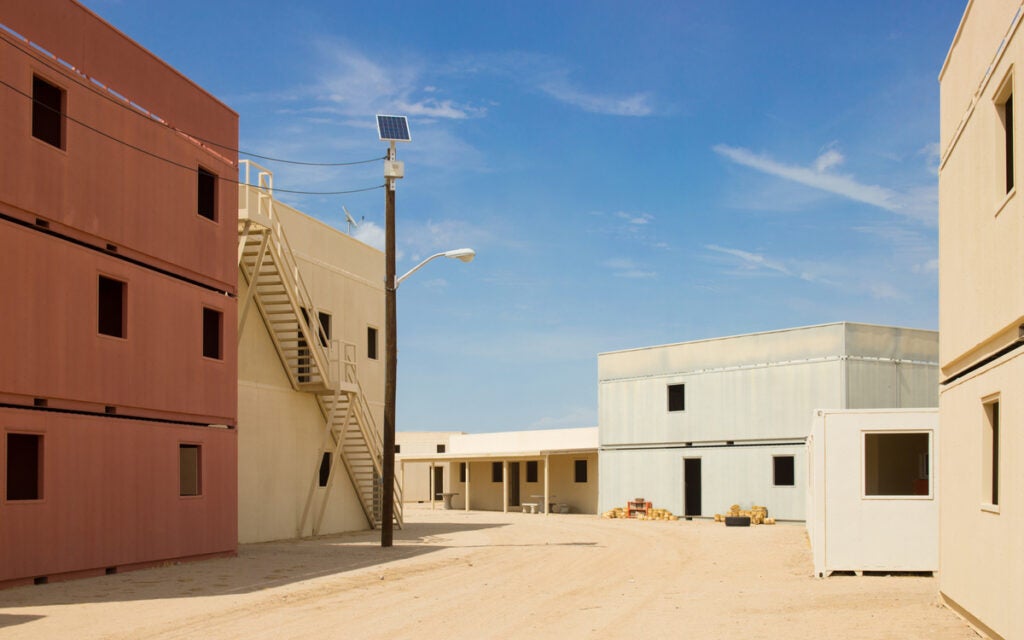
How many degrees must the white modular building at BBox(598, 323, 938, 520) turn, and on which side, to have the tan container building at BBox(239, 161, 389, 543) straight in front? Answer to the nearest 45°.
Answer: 0° — it already faces it

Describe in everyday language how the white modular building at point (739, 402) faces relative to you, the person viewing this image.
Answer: facing the viewer and to the left of the viewer

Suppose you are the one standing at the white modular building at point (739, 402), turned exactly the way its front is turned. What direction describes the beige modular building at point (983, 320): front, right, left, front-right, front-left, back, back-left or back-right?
front-left

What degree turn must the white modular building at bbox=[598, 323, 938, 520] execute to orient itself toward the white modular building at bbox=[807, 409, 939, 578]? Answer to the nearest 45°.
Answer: approximately 45° to its left

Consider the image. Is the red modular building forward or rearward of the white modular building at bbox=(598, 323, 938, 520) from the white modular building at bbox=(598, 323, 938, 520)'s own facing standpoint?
forward
